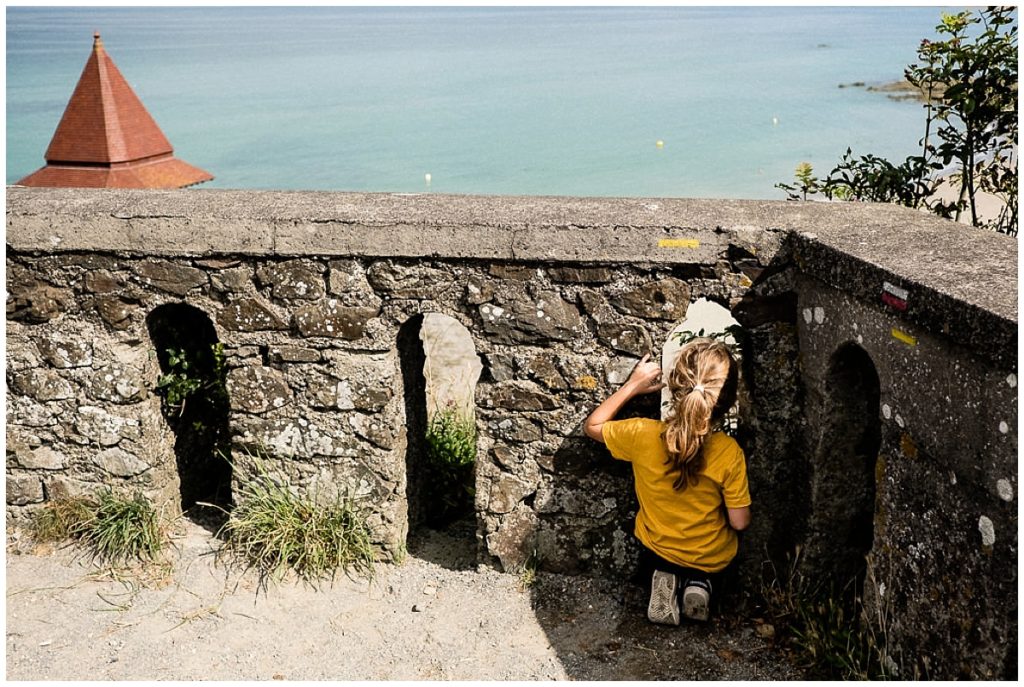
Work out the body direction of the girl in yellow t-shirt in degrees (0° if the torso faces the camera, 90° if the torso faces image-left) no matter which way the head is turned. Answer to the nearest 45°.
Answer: approximately 180°

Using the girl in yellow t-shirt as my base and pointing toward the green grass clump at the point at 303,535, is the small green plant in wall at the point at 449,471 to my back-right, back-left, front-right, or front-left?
front-right

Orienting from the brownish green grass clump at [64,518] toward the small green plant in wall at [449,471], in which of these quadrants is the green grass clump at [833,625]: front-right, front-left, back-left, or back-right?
front-right

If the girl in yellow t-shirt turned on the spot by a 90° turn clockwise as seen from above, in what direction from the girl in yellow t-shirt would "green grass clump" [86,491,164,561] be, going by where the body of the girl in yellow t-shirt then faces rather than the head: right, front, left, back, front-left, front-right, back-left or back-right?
back

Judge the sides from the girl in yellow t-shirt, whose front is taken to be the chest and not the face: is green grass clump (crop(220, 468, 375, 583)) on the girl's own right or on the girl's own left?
on the girl's own left

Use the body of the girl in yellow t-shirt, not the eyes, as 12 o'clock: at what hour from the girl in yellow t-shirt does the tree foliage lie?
The tree foliage is roughly at 1 o'clock from the girl in yellow t-shirt.

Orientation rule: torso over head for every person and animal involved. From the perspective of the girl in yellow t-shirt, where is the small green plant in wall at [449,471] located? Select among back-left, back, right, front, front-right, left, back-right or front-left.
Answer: front-left

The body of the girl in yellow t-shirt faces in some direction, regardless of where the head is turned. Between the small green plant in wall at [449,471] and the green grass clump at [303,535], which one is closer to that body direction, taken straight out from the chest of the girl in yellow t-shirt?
the small green plant in wall

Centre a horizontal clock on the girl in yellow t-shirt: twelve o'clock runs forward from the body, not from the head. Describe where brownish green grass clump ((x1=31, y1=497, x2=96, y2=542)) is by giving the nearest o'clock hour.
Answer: The brownish green grass clump is roughly at 9 o'clock from the girl in yellow t-shirt.

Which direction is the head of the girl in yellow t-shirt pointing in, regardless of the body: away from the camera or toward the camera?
away from the camera

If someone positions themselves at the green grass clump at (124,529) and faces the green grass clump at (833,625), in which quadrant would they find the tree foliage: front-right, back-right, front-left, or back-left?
front-left

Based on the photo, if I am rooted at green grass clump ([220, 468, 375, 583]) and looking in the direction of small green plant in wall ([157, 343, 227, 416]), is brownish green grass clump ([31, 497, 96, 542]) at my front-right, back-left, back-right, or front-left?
front-left

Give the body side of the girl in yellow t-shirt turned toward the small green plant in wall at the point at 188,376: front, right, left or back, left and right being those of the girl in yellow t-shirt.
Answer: left

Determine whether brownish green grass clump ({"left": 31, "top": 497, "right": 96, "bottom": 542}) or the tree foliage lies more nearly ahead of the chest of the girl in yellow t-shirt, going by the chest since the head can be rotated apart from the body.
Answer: the tree foliage
